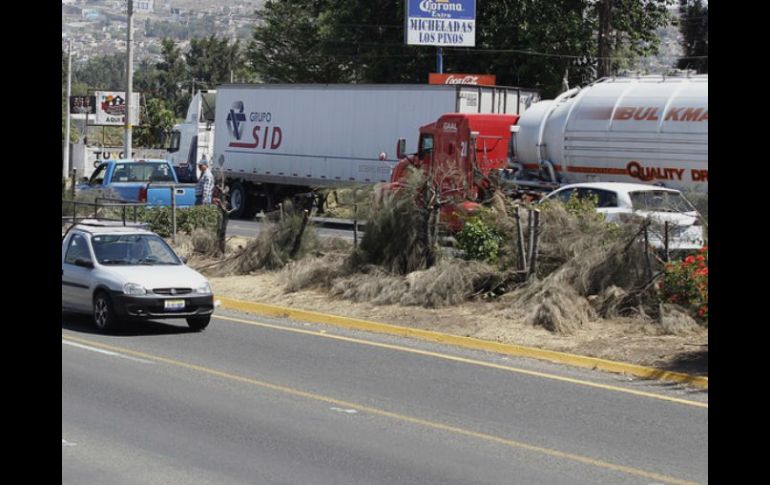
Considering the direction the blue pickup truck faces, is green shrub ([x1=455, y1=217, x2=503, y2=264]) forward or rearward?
rearward

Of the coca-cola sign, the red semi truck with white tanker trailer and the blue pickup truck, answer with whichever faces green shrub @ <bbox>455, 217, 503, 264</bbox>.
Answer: the coca-cola sign

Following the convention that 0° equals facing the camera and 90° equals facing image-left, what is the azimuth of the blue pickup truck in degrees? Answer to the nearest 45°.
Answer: approximately 135°

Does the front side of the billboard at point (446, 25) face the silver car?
yes

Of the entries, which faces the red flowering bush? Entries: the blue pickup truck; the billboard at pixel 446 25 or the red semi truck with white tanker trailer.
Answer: the billboard

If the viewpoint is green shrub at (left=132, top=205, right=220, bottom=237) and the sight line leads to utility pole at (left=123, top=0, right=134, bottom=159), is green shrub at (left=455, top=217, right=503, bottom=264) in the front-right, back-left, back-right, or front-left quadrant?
back-right

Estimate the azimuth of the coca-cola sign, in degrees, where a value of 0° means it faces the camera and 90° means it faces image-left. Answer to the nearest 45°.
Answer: approximately 0°

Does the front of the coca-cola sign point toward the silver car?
yes

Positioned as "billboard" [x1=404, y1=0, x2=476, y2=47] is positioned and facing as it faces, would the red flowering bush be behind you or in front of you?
in front

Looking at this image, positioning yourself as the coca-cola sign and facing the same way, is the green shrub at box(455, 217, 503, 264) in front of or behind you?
in front

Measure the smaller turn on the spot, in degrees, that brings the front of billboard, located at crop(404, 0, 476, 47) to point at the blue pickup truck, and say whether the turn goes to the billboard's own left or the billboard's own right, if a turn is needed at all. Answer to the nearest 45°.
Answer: approximately 45° to the billboard's own right
